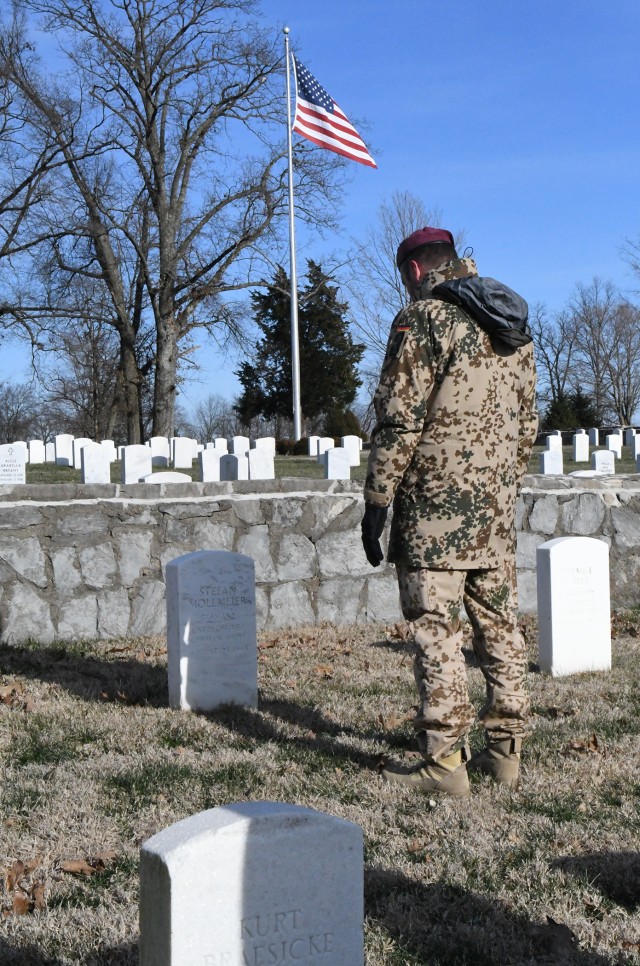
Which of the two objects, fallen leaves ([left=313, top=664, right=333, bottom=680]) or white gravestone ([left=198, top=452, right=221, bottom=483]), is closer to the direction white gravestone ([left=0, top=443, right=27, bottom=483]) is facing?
the fallen leaves

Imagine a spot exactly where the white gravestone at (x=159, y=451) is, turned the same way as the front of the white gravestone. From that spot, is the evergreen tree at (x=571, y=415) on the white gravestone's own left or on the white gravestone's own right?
on the white gravestone's own left

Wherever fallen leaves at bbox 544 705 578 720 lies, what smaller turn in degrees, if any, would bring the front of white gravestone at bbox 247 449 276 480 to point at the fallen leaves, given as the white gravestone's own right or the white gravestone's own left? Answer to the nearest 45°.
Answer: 0° — it already faces it

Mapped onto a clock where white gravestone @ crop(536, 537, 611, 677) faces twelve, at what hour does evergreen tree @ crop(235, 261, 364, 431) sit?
The evergreen tree is roughly at 7 o'clock from the white gravestone.

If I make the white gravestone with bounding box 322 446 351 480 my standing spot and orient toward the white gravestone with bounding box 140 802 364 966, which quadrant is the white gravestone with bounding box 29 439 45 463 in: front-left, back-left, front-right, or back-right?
back-right

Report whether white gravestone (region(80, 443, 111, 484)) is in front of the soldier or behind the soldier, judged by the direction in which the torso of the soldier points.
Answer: in front

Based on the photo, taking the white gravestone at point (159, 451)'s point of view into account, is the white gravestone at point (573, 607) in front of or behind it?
in front

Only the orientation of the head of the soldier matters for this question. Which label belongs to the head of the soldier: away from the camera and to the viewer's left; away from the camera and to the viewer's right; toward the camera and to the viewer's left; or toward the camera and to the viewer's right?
away from the camera and to the viewer's left

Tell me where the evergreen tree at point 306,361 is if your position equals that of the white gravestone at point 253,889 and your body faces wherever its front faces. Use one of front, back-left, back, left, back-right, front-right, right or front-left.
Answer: back-left

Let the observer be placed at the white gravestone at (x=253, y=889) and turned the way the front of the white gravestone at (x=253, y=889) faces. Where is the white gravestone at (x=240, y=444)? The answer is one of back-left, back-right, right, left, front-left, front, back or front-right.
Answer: back-left

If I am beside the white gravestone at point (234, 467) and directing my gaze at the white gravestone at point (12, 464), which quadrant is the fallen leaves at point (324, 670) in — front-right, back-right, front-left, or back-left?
back-left

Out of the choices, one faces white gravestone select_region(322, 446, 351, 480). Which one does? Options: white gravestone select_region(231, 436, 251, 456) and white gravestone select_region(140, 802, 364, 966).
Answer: white gravestone select_region(231, 436, 251, 456)

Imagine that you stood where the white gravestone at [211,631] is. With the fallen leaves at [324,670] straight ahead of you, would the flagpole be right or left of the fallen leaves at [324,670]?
left

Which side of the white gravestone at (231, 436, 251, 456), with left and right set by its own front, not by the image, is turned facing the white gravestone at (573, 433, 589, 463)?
left

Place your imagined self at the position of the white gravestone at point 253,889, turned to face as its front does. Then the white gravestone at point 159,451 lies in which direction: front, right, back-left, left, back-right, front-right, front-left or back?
back-left
